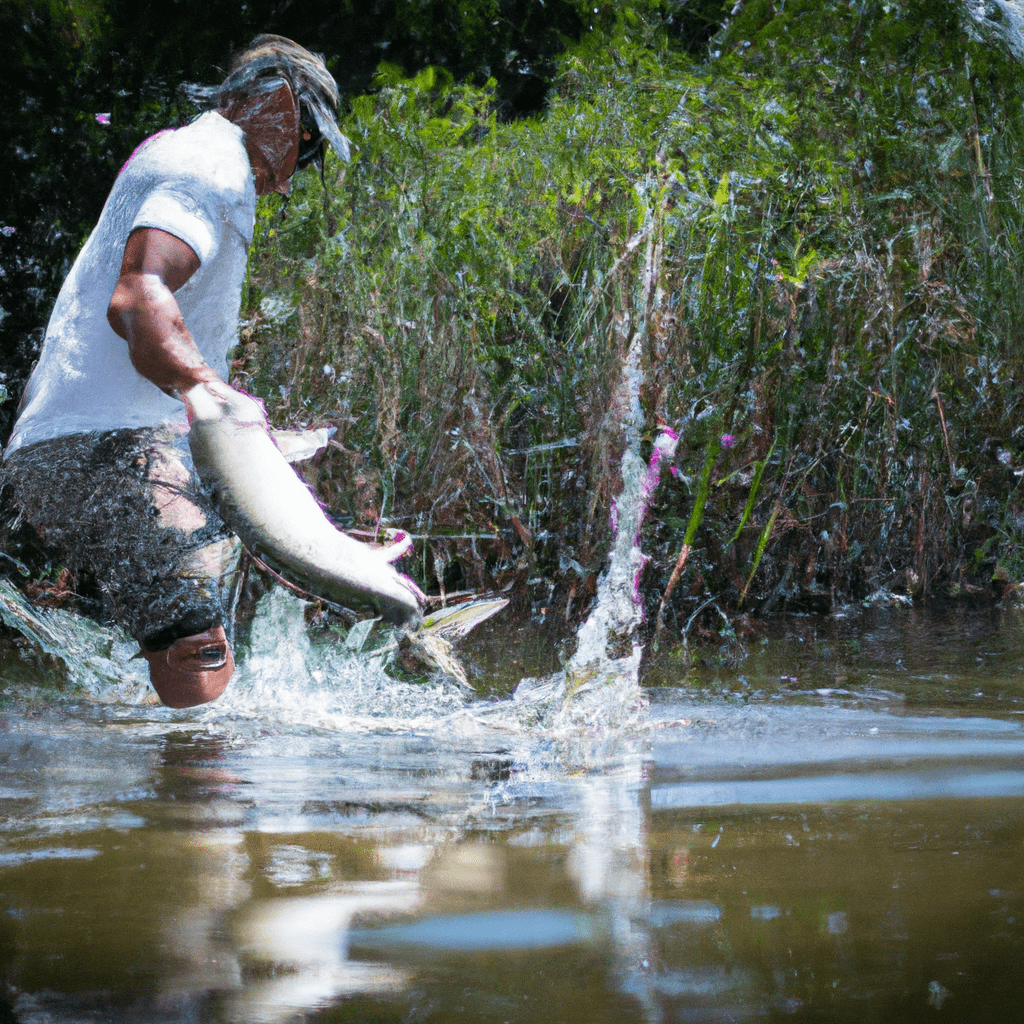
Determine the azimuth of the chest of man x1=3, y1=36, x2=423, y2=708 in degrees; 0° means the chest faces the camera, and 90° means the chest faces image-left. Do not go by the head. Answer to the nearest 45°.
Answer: approximately 270°

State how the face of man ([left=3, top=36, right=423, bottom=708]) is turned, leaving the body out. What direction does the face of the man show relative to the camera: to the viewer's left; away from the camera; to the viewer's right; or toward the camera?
to the viewer's right
